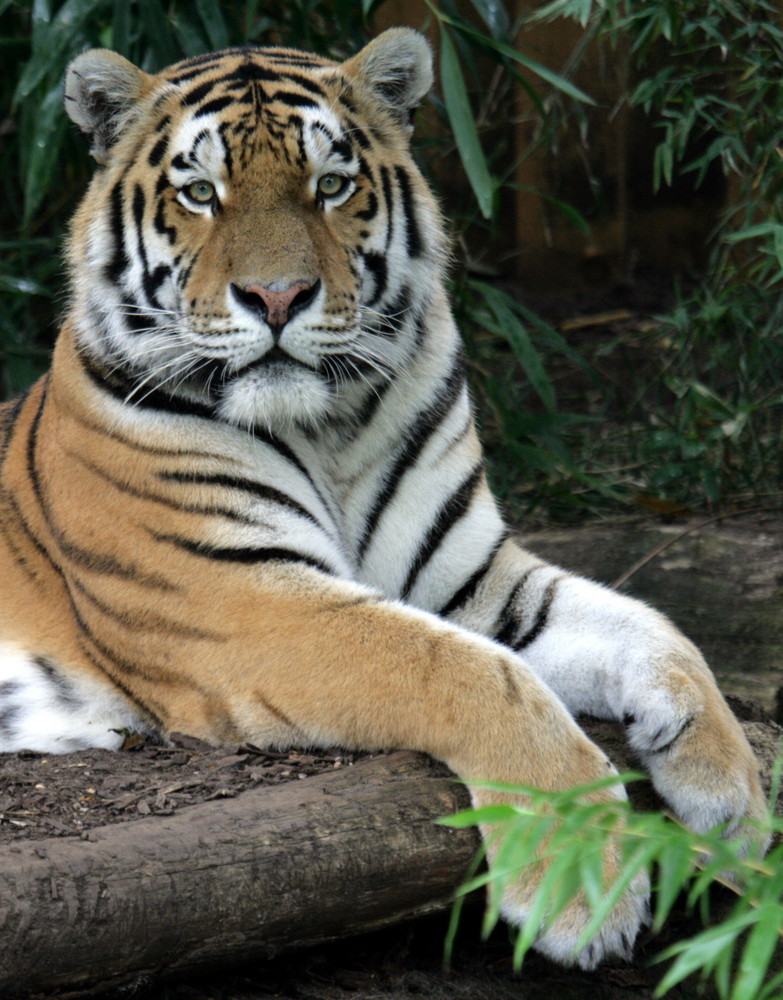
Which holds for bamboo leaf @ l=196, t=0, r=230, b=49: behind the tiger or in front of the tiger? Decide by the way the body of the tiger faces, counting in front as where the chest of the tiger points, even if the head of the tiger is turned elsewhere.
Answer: behind

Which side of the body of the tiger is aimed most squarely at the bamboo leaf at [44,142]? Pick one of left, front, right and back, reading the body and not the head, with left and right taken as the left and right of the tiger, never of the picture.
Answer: back

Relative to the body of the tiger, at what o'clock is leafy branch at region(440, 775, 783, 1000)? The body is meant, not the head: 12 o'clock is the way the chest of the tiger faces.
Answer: The leafy branch is roughly at 1 o'clock from the tiger.

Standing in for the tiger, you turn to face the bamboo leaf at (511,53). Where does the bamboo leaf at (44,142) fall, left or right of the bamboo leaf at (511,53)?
left

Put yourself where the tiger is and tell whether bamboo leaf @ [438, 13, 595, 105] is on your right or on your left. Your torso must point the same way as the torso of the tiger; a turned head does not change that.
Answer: on your left

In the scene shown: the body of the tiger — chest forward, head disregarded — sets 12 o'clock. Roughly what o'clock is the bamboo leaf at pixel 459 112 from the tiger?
The bamboo leaf is roughly at 8 o'clock from the tiger.

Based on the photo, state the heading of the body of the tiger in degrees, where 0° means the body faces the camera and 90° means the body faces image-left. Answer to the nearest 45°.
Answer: approximately 315°

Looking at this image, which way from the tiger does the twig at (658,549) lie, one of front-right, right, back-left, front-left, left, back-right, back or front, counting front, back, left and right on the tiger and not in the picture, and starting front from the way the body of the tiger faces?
left

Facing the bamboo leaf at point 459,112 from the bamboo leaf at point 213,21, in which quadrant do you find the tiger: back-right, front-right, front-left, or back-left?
front-right
